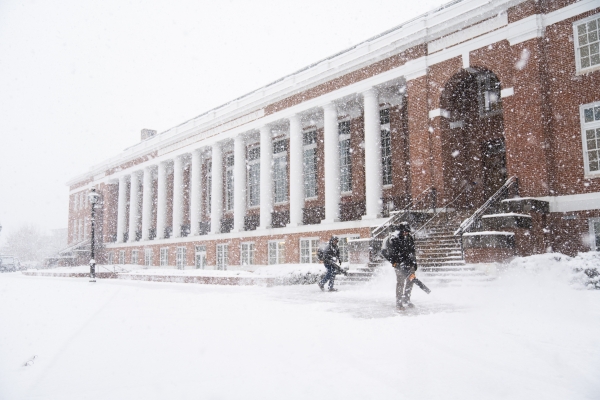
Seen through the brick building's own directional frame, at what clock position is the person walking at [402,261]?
The person walking is roughly at 11 o'clock from the brick building.

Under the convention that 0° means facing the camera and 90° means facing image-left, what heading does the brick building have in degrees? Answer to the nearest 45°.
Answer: approximately 45°
